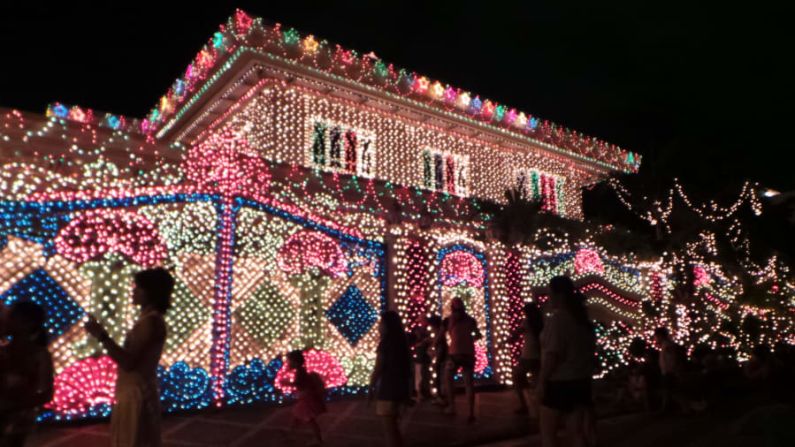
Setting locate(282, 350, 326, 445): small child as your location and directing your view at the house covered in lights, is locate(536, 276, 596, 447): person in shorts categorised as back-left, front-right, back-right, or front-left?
back-right

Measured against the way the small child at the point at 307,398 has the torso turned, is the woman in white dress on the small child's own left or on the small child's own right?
on the small child's own left

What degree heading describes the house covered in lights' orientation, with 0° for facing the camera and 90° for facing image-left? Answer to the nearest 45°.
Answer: approximately 315°

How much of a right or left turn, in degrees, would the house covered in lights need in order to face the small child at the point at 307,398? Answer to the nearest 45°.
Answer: approximately 45° to its right
